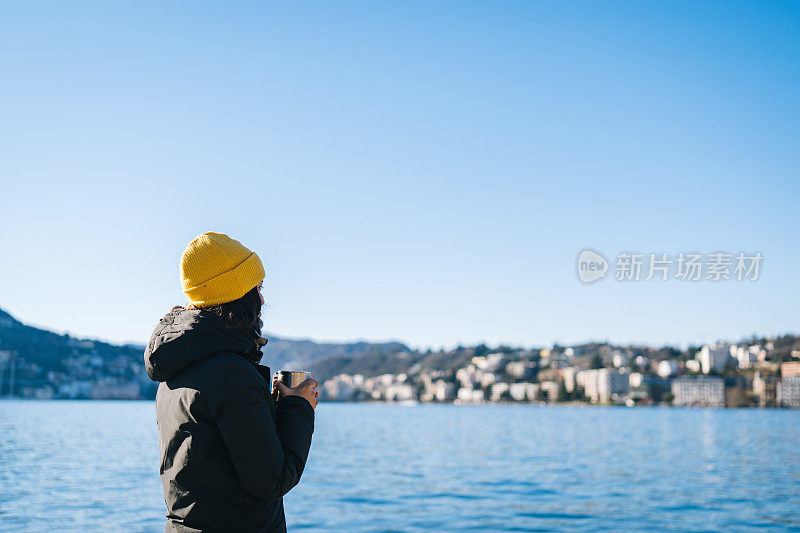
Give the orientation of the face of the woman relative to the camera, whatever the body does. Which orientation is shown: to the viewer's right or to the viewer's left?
to the viewer's right

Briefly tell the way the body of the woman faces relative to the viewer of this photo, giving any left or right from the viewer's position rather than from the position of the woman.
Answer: facing away from the viewer and to the right of the viewer
